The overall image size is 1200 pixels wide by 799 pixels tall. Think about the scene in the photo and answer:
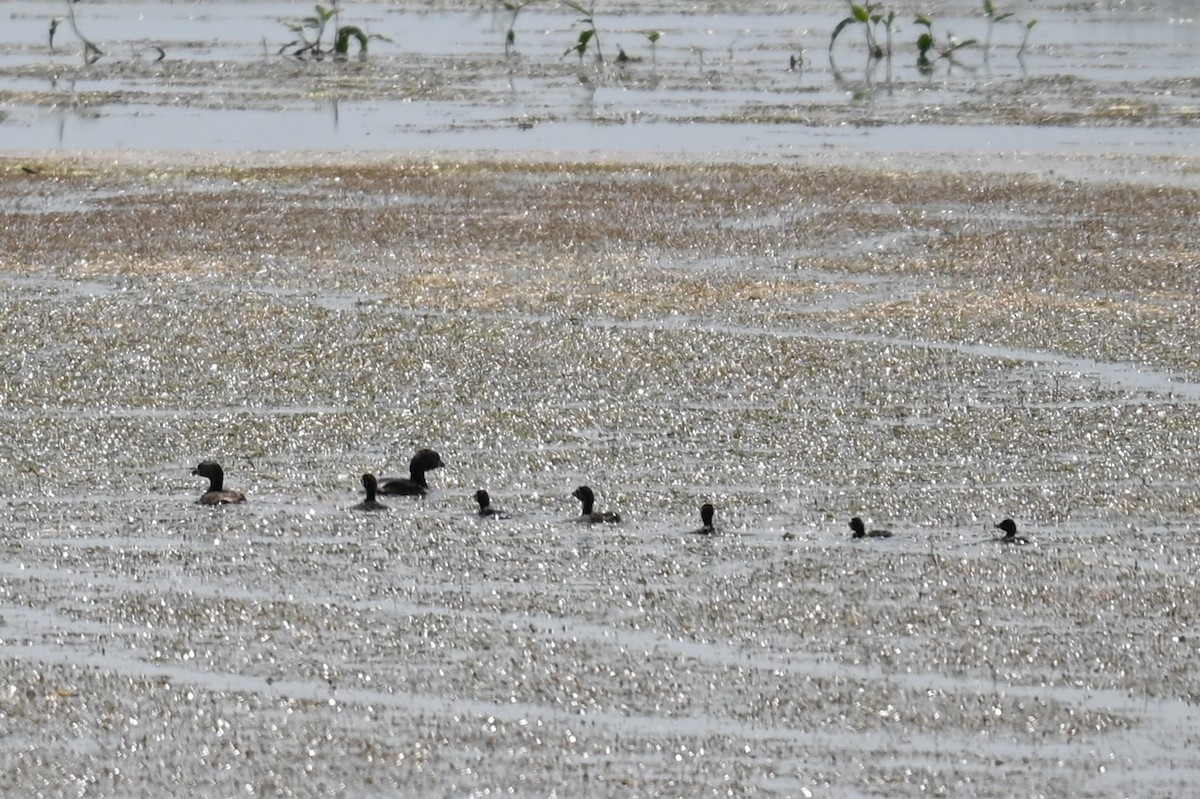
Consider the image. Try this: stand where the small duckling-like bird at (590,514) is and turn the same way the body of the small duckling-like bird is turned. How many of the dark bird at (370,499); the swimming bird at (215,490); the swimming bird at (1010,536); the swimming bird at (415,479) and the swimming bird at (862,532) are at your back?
2

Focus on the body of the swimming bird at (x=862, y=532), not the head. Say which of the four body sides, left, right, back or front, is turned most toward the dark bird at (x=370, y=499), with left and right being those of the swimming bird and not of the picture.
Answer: front

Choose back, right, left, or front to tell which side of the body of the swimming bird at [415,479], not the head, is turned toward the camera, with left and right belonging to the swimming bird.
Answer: right

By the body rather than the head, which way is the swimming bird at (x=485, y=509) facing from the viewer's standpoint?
to the viewer's left

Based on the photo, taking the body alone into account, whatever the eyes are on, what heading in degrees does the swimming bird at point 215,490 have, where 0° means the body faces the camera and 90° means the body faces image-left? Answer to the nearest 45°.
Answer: approximately 90°

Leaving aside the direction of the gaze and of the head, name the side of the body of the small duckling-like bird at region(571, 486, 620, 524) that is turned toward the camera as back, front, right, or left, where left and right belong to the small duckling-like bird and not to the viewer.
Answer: left

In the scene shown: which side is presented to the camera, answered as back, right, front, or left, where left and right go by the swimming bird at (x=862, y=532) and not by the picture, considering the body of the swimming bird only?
left

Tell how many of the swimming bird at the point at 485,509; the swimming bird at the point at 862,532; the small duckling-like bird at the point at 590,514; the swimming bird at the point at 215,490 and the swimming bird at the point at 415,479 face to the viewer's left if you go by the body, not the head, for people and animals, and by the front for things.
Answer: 4

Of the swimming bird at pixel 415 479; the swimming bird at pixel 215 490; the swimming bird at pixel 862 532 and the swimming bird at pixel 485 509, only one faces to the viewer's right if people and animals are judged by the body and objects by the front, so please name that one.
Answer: the swimming bird at pixel 415 479

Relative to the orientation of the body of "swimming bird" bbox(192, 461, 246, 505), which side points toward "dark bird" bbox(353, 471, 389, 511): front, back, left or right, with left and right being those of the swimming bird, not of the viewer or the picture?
back

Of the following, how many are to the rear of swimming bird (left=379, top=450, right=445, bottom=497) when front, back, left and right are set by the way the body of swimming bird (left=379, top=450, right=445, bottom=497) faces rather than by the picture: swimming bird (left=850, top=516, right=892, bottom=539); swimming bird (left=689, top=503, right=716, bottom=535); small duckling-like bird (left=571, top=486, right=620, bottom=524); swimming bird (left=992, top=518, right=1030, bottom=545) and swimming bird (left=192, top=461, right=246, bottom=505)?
1

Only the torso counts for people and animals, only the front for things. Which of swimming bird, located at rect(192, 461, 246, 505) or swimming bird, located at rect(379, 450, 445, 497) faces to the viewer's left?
swimming bird, located at rect(192, 461, 246, 505)

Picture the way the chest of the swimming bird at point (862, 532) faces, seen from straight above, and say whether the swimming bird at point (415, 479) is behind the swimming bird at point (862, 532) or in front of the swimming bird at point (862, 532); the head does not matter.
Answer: in front

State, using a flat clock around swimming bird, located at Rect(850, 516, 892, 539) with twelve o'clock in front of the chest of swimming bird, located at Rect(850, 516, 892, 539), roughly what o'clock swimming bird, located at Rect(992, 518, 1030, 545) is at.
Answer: swimming bird, located at Rect(992, 518, 1030, 545) is roughly at 6 o'clock from swimming bird, located at Rect(850, 516, 892, 539).

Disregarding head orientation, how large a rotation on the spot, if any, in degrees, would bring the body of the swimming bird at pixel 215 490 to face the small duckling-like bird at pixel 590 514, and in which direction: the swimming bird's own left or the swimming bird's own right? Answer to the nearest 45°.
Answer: approximately 180°
